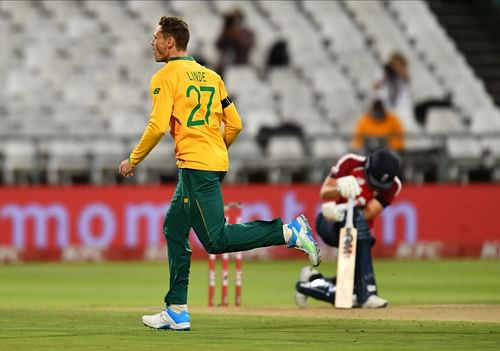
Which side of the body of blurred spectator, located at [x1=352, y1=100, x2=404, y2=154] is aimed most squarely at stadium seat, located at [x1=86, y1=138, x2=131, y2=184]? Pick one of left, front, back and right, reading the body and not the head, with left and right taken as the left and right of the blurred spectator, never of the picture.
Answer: right

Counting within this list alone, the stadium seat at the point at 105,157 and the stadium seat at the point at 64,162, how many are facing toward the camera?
2

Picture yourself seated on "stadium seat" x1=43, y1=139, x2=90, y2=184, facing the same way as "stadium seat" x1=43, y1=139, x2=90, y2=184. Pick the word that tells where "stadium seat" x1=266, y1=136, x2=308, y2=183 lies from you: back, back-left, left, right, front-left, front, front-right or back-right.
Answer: left

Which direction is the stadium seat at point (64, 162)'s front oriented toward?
toward the camera

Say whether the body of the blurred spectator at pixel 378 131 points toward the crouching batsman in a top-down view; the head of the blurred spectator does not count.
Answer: yes

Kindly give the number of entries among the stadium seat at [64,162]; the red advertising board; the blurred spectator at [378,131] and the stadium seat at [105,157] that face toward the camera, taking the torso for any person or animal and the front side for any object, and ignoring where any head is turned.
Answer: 4

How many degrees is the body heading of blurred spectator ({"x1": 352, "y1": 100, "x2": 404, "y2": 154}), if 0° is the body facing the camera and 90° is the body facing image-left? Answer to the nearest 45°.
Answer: approximately 0°

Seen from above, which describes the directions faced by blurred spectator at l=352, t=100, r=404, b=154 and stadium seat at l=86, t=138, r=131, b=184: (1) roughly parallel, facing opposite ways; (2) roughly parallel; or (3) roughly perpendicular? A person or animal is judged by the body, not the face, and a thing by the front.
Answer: roughly parallel

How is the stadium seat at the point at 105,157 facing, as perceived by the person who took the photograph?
facing the viewer

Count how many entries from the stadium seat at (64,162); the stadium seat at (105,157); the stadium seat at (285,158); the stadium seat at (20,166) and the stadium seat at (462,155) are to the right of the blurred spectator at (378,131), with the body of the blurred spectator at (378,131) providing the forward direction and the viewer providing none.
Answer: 4

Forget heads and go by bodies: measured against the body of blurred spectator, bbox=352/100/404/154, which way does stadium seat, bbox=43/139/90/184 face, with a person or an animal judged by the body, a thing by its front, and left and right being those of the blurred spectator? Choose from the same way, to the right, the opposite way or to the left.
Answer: the same way

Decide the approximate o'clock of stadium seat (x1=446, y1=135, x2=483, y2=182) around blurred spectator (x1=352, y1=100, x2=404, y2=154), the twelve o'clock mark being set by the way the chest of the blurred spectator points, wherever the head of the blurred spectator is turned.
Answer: The stadium seat is roughly at 8 o'clock from the blurred spectator.

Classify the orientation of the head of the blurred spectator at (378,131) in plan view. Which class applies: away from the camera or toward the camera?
toward the camera

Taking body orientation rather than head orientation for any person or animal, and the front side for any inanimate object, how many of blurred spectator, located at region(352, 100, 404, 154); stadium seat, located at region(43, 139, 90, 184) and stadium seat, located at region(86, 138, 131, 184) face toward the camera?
3
